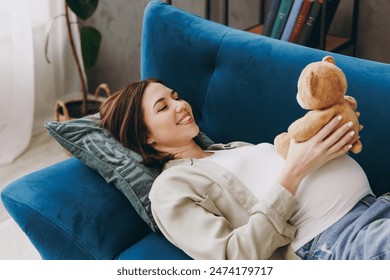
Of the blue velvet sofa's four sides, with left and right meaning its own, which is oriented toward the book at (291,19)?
back

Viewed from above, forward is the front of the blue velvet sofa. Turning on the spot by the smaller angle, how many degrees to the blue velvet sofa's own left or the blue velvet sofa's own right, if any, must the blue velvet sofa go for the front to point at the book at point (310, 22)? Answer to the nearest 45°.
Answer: approximately 180°

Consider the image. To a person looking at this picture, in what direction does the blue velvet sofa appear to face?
facing the viewer and to the left of the viewer

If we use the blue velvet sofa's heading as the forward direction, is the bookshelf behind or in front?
behind

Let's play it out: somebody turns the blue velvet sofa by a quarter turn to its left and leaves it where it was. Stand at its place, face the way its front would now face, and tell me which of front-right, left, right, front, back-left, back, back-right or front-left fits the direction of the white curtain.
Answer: back

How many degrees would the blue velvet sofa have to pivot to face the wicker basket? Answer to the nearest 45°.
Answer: approximately 90° to its right

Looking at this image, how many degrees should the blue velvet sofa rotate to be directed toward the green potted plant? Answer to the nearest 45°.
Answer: approximately 90° to its right

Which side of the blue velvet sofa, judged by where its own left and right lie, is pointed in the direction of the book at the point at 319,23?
back
